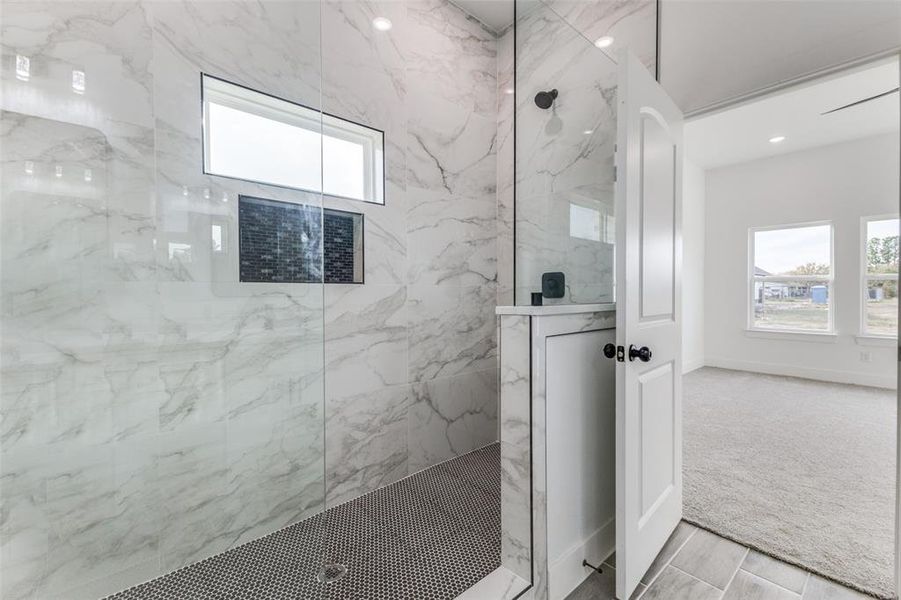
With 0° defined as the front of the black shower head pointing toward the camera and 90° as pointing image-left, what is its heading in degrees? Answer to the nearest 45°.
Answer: approximately 45°

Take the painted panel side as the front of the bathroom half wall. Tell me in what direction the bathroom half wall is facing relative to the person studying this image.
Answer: facing the viewer and to the right of the viewer

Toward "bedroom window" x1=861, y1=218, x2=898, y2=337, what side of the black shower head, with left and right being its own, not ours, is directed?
back

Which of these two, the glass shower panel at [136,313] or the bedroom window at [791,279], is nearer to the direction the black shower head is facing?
the glass shower panel

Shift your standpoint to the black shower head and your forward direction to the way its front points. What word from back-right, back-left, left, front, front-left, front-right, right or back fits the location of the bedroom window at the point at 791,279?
back

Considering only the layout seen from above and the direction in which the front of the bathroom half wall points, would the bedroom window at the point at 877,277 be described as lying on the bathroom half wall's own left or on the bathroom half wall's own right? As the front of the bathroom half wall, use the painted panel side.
on the bathroom half wall's own left

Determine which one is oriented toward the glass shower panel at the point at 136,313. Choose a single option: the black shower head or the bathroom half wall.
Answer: the black shower head
